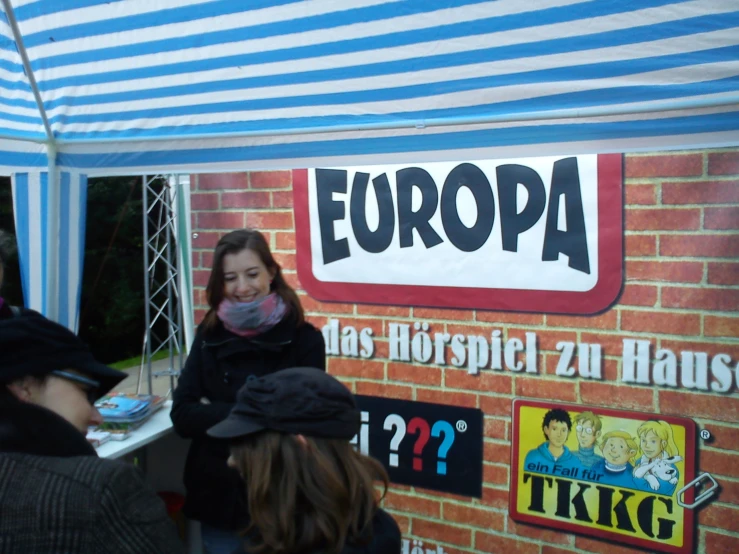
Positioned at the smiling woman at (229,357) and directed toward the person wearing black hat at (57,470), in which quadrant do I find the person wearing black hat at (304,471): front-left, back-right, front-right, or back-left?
front-left

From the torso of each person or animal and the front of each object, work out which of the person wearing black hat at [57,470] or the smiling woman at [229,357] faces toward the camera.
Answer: the smiling woman

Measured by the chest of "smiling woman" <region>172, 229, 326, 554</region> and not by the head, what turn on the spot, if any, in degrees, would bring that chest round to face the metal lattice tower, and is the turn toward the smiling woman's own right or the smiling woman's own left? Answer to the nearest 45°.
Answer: approximately 180°

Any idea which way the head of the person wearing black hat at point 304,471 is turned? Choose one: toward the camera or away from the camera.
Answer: away from the camera

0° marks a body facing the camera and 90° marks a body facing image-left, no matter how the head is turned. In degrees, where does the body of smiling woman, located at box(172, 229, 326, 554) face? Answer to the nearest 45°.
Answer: approximately 0°

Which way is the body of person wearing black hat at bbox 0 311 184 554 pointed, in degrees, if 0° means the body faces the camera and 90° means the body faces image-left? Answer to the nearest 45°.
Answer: approximately 225°

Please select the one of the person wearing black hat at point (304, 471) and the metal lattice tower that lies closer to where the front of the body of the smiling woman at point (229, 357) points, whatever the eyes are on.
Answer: the person wearing black hat

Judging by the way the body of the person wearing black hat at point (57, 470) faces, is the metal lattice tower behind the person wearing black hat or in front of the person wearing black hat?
in front

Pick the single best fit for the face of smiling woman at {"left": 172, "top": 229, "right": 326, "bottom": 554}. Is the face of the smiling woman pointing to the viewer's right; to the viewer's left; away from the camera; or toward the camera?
toward the camera

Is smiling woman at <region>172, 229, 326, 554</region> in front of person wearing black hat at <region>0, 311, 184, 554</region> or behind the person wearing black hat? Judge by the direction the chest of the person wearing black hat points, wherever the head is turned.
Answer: in front

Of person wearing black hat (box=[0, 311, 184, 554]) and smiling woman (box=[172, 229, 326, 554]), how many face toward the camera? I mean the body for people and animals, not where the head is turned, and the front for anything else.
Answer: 1
